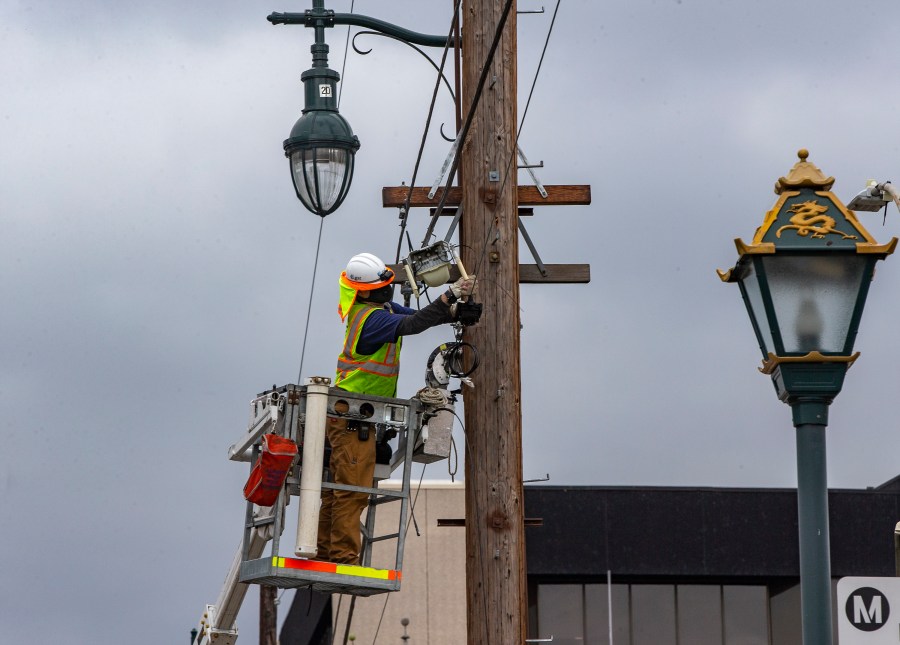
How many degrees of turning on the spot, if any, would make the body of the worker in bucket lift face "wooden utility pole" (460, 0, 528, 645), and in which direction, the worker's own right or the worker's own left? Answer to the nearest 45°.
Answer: approximately 45° to the worker's own right

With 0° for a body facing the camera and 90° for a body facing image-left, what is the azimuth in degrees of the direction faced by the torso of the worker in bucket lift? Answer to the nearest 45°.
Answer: approximately 270°
